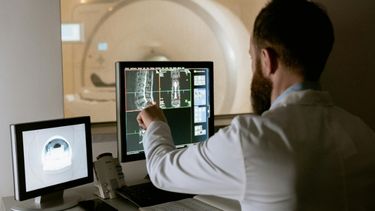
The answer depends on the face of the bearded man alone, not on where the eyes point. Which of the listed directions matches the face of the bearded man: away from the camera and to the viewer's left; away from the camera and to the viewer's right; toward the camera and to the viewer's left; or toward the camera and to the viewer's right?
away from the camera and to the viewer's left

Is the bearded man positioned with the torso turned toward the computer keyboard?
yes

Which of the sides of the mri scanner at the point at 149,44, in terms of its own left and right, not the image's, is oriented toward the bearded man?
front

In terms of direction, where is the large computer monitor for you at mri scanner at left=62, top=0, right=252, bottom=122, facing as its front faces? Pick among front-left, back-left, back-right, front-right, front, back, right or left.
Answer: front

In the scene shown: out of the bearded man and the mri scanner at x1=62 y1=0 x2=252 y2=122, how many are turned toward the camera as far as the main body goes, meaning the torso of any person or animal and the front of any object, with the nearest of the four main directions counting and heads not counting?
1

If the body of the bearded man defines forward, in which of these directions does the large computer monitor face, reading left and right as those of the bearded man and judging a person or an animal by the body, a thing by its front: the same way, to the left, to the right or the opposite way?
the opposite way

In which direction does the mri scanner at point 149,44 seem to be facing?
toward the camera

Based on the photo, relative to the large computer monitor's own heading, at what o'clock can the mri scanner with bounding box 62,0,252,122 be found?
The mri scanner is roughly at 7 o'clock from the large computer monitor.

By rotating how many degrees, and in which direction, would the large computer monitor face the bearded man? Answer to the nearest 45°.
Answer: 0° — it already faces them

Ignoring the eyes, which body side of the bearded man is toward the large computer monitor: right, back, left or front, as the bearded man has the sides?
front

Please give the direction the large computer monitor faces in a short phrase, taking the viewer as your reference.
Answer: facing the viewer and to the right of the viewer

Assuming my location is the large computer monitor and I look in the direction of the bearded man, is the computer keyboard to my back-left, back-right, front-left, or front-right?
front-right

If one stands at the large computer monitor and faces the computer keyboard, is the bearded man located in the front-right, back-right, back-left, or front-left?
front-left

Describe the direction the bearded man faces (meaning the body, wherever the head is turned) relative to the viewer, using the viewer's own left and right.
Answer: facing away from the viewer and to the left of the viewer

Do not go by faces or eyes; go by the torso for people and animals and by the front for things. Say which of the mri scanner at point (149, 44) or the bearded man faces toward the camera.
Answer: the mri scanner
